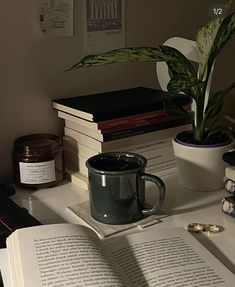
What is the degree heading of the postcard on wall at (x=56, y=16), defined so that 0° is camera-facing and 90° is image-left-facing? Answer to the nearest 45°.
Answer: approximately 0°
